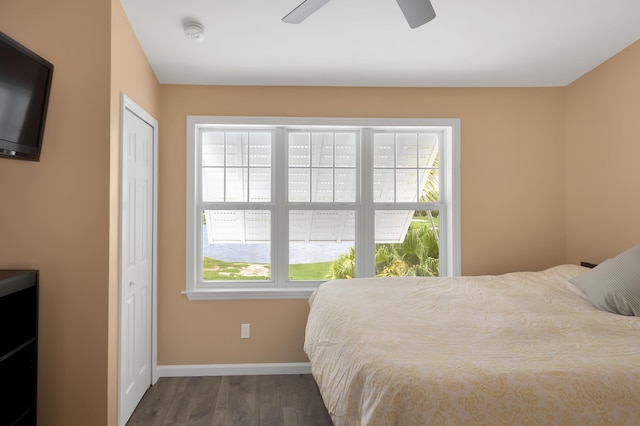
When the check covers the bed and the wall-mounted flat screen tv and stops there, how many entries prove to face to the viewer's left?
1

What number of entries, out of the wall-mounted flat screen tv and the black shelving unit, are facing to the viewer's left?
0

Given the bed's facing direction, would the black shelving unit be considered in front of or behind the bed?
in front

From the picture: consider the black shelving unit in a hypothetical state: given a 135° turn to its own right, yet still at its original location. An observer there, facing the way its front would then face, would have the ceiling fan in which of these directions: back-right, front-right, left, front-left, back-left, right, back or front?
back-left

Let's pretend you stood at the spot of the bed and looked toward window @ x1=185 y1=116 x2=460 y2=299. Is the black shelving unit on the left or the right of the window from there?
left

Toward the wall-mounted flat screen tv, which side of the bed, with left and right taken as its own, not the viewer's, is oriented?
front

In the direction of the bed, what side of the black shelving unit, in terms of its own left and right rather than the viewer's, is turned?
front

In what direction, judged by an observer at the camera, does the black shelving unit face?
facing the viewer and to the right of the viewer

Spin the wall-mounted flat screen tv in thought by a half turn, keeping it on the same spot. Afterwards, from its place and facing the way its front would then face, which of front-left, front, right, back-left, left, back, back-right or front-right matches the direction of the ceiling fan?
back

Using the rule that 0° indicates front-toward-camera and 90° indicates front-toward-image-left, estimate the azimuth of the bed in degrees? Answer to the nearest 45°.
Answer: approximately 90°

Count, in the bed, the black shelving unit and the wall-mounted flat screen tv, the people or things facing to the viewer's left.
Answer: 1

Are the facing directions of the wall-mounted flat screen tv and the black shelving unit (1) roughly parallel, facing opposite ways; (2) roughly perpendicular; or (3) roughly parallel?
roughly parallel

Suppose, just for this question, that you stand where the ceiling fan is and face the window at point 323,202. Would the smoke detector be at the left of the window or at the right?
left
